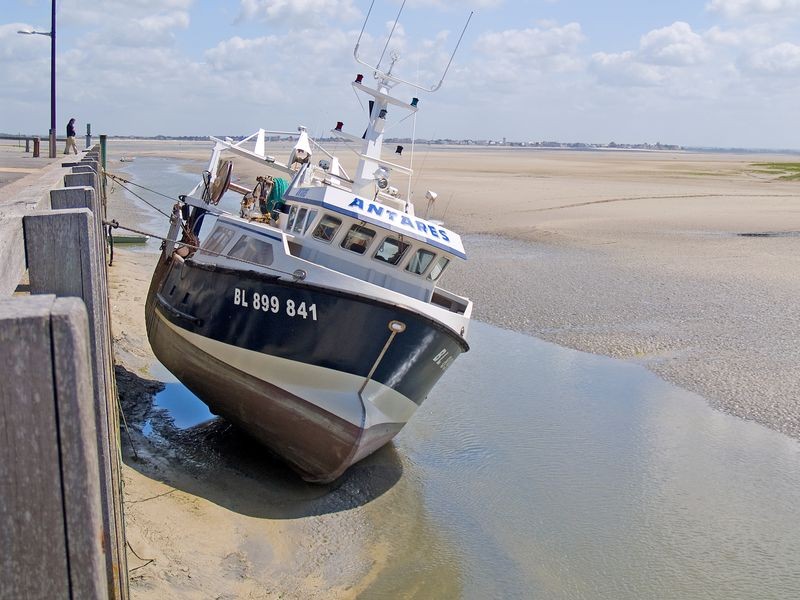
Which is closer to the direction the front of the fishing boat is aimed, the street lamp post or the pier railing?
the pier railing

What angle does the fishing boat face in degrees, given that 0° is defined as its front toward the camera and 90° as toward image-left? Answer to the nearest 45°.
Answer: approximately 315°

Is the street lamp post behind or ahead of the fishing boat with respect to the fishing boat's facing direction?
behind
